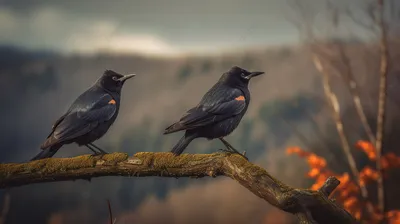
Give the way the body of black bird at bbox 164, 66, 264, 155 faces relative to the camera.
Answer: to the viewer's right

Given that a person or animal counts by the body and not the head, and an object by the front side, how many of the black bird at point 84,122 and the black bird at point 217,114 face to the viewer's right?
2

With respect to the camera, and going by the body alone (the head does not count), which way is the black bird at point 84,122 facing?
to the viewer's right

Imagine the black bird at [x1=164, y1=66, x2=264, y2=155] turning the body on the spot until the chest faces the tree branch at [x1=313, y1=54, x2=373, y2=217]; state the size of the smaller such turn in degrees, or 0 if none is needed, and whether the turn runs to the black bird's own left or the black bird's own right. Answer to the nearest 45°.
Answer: approximately 45° to the black bird's own left

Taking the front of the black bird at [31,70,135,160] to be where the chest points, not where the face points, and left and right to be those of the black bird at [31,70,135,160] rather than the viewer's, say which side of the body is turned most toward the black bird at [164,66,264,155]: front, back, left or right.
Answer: front

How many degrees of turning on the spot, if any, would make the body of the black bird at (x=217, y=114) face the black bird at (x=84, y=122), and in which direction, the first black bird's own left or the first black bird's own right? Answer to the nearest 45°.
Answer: approximately 180°

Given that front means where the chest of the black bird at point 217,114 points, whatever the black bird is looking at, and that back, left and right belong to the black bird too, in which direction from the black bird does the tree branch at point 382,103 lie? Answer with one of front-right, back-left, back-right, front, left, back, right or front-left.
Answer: front-left
